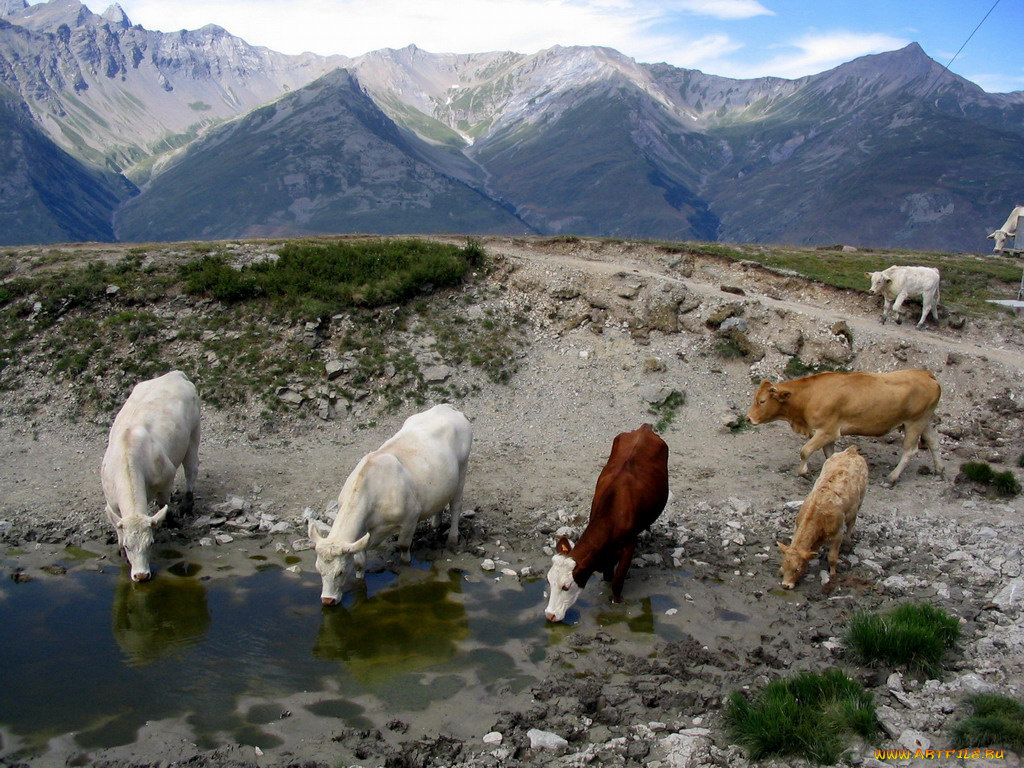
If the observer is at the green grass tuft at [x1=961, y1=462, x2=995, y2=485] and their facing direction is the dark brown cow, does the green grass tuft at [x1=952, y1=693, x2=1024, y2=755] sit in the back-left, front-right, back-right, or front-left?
front-left

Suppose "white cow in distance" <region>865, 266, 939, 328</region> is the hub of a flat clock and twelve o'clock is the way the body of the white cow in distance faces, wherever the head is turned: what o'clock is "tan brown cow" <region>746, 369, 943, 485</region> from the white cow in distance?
The tan brown cow is roughly at 9 o'clock from the white cow in distance.

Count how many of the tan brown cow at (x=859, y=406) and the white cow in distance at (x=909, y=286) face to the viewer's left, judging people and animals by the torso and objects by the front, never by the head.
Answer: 2

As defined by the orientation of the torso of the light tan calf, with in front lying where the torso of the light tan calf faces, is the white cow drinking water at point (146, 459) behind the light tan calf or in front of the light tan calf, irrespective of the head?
in front

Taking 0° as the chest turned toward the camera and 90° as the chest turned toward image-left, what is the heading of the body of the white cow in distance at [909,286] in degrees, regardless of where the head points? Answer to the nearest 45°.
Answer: approximately 90°

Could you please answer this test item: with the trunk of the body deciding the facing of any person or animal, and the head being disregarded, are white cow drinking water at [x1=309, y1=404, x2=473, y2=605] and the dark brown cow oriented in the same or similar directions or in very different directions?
same or similar directions

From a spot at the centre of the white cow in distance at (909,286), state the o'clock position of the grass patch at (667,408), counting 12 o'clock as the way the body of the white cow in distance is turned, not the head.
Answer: The grass patch is roughly at 10 o'clock from the white cow in distance.

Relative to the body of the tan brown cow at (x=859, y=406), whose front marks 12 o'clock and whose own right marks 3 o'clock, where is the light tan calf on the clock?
The light tan calf is roughly at 9 o'clock from the tan brown cow.

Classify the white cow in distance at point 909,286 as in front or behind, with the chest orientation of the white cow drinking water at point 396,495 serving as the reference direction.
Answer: behind

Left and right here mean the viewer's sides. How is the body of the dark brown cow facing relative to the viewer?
facing the viewer and to the left of the viewer

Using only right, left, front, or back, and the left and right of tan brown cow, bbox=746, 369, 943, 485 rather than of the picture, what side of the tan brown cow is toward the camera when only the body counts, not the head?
left

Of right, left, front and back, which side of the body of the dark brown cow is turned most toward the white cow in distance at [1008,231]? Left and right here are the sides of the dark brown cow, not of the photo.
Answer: back

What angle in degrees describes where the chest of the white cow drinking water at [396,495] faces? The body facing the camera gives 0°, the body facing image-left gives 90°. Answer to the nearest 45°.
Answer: approximately 45°
